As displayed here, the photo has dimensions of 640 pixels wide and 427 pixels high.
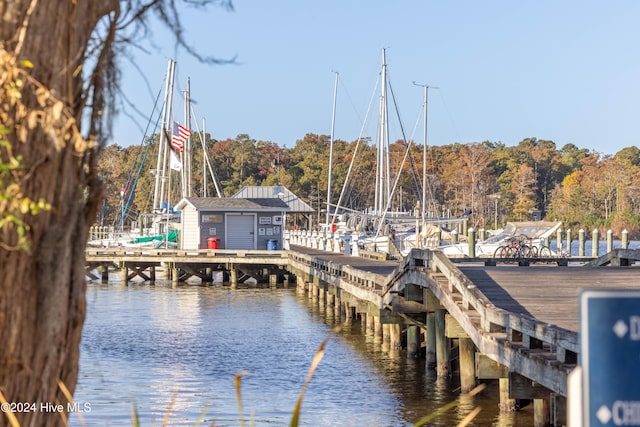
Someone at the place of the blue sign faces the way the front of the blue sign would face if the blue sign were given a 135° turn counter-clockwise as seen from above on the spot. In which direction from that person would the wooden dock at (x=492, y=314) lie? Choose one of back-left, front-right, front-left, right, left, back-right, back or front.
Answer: front-left

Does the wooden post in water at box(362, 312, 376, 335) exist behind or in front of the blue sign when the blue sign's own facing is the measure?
behind

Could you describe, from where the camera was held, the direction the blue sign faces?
facing the viewer

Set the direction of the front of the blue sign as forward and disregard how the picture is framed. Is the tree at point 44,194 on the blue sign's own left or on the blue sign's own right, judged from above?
on the blue sign's own right

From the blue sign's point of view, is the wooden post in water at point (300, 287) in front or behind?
behind

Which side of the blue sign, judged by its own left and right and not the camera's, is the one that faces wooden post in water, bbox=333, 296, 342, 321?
back
